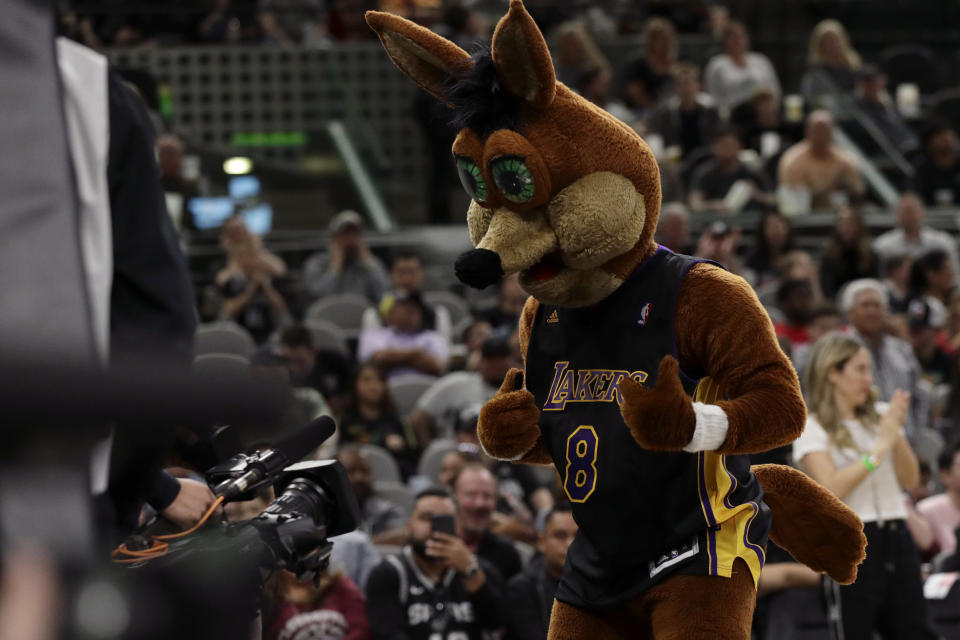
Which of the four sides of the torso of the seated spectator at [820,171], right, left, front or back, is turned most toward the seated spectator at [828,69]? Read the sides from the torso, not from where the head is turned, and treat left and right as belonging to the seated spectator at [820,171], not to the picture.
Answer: back

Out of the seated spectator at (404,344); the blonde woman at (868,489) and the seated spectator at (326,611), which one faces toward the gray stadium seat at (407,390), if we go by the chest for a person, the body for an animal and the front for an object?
the seated spectator at (404,344)

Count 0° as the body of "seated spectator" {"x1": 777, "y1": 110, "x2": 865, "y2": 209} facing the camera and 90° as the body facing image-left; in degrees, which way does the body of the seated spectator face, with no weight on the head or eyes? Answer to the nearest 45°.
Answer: approximately 0°

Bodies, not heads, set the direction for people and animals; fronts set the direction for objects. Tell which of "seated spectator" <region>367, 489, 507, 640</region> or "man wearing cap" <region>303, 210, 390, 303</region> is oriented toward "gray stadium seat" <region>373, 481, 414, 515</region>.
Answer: the man wearing cap

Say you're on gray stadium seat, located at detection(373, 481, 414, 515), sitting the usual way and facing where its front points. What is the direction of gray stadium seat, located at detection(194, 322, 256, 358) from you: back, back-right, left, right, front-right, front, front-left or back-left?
back-right
